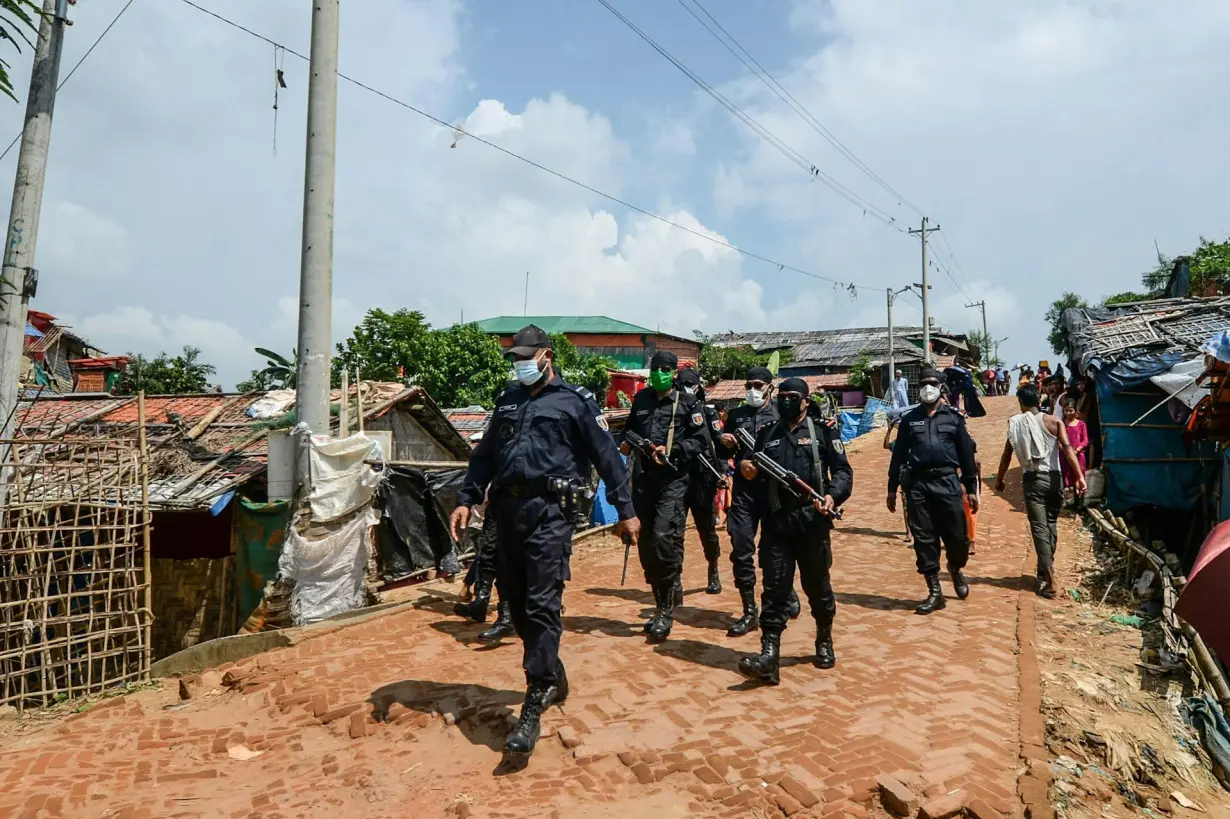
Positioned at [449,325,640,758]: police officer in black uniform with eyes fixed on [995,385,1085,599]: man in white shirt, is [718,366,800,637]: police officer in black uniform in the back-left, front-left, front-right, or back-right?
front-left

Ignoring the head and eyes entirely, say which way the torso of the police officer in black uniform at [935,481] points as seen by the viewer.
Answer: toward the camera

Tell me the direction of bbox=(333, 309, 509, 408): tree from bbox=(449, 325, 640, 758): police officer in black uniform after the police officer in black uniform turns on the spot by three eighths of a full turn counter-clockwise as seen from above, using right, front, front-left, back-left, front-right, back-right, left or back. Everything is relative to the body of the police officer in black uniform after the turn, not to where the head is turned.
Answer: left

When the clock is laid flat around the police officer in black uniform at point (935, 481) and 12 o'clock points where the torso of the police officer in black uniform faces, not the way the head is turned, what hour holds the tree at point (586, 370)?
The tree is roughly at 5 o'clock from the police officer in black uniform.

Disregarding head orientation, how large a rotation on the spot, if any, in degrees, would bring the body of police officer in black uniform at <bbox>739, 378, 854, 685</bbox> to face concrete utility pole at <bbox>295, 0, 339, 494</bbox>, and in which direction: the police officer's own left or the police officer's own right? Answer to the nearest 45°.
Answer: approximately 45° to the police officer's own right

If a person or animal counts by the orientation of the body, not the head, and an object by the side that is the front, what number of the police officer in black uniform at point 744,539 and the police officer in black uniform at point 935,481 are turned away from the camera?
0

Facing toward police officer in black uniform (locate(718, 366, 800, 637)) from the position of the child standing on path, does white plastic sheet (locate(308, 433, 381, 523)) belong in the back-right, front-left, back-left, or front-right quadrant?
front-right

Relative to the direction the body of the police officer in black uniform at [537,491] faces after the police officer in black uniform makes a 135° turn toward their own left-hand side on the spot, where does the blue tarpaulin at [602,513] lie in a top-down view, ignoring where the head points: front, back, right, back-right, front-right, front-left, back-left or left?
left

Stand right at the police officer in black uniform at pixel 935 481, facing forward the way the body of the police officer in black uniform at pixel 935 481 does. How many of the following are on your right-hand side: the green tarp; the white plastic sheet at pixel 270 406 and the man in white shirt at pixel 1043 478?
2

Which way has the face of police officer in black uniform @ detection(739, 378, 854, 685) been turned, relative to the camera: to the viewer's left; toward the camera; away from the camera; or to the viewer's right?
toward the camera

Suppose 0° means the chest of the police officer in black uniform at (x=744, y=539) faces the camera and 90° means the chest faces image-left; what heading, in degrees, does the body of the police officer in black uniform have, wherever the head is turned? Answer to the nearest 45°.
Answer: approximately 45°

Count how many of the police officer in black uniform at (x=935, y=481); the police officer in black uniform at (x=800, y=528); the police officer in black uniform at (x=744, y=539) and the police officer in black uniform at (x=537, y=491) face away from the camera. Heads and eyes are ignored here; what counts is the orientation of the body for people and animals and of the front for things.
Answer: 0

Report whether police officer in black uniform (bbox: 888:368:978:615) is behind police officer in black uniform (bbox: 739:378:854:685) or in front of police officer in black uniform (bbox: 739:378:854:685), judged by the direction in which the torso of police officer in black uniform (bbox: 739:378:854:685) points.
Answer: behind

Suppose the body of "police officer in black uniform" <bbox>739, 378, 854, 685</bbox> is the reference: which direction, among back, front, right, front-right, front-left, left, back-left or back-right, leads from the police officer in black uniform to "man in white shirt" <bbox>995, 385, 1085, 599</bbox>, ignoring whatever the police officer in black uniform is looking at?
back

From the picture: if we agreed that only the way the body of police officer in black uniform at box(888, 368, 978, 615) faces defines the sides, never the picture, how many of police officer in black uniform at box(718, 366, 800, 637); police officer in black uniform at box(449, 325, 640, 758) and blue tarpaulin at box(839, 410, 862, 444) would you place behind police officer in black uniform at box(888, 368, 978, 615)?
1

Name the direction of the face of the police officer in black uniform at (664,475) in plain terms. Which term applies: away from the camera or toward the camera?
toward the camera
